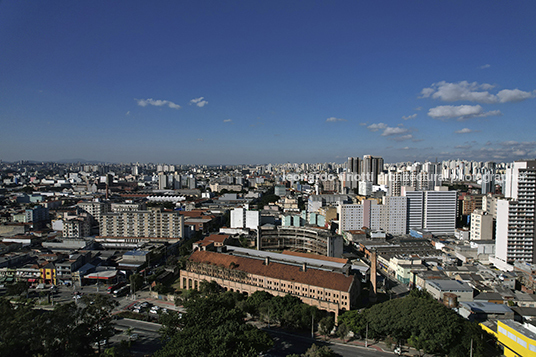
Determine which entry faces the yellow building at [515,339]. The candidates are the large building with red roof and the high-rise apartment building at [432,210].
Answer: the high-rise apartment building

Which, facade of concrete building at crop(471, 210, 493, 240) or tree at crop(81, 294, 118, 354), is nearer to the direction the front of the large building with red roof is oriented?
the tree

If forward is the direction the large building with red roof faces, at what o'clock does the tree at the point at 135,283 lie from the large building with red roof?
The tree is roughly at 2 o'clock from the large building with red roof.

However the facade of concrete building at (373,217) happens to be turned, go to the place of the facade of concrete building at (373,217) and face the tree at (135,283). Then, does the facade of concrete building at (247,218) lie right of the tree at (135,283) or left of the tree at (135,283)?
right

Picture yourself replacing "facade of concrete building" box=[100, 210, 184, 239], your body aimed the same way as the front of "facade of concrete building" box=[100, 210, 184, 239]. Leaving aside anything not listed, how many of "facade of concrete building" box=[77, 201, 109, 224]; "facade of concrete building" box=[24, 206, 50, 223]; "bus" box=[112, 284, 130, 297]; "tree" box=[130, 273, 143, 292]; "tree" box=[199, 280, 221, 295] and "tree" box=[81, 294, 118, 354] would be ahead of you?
4

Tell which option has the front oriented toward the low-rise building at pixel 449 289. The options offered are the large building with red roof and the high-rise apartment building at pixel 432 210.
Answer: the high-rise apartment building

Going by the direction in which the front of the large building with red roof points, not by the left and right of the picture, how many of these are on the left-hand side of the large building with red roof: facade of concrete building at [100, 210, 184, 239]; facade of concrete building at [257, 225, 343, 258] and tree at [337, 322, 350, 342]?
1

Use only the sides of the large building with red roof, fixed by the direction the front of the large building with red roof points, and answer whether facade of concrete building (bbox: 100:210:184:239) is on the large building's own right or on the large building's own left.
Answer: on the large building's own right

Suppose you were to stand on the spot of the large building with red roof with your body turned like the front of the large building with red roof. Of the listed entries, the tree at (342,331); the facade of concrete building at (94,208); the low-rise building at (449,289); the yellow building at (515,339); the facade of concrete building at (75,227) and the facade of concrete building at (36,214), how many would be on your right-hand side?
3

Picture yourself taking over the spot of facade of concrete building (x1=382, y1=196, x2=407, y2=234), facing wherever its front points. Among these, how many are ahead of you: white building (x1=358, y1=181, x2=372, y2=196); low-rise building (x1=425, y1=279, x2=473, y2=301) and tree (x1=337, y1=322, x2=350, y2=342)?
2

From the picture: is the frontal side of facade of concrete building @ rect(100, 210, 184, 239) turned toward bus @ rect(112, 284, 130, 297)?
yes
